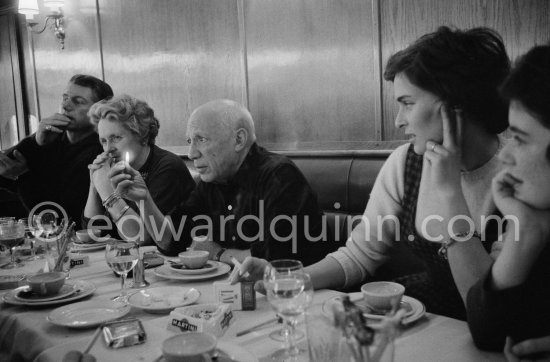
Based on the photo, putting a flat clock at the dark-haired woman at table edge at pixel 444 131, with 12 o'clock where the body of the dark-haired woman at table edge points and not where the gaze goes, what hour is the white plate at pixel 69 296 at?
The white plate is roughly at 1 o'clock from the dark-haired woman at table edge.

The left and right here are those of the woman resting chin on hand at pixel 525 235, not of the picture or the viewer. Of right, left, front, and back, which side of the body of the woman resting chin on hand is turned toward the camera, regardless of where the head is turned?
left

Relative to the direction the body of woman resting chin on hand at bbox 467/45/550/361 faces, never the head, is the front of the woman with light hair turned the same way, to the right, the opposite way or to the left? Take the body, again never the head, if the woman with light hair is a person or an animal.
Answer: to the left

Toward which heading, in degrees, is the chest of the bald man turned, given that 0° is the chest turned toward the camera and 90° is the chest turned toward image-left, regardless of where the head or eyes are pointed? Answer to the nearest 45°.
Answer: approximately 45°

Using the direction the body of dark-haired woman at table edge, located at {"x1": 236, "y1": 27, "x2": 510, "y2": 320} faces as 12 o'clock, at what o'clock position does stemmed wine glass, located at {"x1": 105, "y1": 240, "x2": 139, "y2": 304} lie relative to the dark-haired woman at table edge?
The stemmed wine glass is roughly at 1 o'clock from the dark-haired woman at table edge.

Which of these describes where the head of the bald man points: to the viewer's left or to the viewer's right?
to the viewer's left

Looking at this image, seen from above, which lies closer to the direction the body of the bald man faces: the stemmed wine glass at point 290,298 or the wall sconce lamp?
the stemmed wine glass
